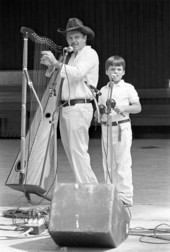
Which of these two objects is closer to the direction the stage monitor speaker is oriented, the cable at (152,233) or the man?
the man

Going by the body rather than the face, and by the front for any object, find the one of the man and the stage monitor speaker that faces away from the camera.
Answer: the stage monitor speaker

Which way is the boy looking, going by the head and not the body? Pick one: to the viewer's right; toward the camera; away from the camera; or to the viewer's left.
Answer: toward the camera

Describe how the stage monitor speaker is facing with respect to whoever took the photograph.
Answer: facing away from the viewer

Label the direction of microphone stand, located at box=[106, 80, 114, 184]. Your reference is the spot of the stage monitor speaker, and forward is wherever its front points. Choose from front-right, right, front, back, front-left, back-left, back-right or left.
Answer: front

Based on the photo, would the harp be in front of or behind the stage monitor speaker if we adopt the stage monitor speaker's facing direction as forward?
in front

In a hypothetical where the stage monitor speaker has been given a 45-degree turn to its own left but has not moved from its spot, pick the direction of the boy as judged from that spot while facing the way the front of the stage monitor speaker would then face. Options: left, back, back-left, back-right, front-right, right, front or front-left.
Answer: front-right

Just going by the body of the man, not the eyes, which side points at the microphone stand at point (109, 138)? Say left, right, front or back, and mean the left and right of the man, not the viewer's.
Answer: left

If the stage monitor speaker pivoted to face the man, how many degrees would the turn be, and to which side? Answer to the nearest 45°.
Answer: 0° — it already faces them

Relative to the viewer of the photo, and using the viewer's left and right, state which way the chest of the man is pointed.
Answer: facing the viewer and to the left of the viewer
